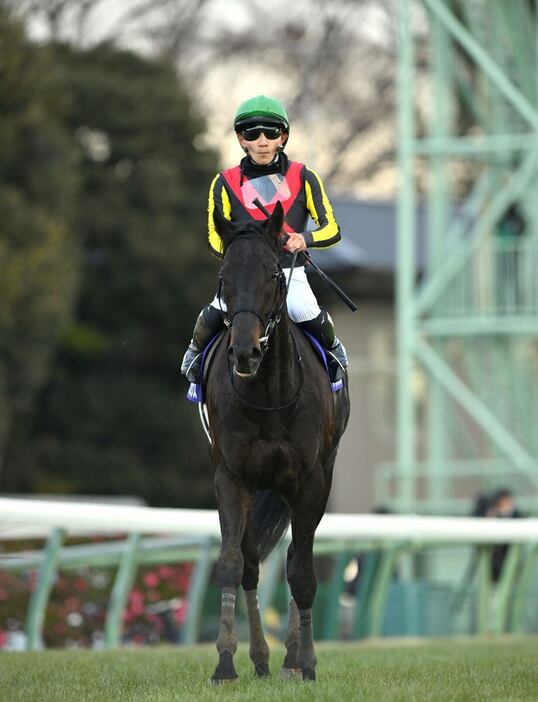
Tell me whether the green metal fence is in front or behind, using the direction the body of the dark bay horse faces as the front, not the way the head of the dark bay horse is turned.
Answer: behind

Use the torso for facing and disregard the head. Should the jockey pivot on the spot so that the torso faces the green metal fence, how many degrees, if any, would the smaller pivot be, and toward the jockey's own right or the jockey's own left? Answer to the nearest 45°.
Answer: approximately 180°

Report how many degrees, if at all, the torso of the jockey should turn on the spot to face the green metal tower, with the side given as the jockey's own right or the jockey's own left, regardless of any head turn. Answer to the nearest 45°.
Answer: approximately 180°

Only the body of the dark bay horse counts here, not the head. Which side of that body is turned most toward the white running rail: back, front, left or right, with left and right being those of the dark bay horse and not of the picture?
back

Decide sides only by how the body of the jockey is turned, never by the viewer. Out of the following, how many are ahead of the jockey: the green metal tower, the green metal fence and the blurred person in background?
0

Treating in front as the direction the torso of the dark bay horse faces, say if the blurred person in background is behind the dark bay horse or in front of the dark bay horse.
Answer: behind

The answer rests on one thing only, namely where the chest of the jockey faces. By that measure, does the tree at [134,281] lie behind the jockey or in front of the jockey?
behind

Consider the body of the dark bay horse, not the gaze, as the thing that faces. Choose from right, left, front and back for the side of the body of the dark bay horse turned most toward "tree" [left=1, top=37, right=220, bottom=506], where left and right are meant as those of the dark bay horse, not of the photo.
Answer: back

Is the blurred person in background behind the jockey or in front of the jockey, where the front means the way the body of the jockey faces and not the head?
behind

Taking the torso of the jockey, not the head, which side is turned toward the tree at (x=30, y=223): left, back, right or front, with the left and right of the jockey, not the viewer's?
back

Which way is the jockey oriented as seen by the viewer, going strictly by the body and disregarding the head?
toward the camera

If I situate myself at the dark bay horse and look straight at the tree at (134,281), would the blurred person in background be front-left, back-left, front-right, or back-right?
front-right

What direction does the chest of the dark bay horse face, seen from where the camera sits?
toward the camera
